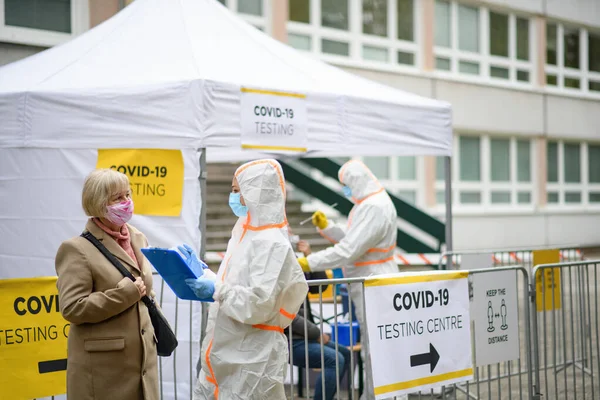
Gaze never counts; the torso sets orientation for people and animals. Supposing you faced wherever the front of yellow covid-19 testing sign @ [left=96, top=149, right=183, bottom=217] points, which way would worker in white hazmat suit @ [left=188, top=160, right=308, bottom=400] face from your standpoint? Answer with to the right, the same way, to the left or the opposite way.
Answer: to the right

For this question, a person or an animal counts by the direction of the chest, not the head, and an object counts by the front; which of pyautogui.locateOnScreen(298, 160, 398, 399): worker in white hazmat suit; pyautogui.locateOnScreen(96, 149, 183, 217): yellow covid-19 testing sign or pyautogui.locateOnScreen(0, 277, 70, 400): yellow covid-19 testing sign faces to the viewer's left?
the worker in white hazmat suit

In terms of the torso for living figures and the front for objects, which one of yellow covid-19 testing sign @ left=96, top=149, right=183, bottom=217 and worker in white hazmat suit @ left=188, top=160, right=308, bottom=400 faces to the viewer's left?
the worker in white hazmat suit

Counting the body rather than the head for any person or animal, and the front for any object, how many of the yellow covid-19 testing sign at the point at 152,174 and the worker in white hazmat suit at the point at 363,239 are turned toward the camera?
1

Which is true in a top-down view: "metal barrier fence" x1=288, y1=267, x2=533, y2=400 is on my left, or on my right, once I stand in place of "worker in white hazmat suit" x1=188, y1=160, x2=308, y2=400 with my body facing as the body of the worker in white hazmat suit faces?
on my right

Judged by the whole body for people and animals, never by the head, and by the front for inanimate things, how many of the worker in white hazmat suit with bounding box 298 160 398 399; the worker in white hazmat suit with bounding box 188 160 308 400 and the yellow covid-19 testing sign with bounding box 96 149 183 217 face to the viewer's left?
2

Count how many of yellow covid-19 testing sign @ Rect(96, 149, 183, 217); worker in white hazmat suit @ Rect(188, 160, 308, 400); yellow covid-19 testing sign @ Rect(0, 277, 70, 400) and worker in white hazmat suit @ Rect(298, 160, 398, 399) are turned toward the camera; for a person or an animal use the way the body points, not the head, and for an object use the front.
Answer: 2

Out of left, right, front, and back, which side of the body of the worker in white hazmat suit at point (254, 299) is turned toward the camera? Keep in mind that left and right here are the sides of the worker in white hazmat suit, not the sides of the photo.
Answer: left

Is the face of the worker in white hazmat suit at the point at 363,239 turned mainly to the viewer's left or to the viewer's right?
to the viewer's left

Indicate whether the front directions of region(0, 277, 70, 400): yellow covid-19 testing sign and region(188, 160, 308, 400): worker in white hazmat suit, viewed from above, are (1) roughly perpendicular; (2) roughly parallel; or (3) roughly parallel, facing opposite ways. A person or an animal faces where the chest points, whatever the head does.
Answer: roughly perpendicular

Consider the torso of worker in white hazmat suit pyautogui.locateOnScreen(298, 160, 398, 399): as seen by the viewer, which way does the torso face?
to the viewer's left
